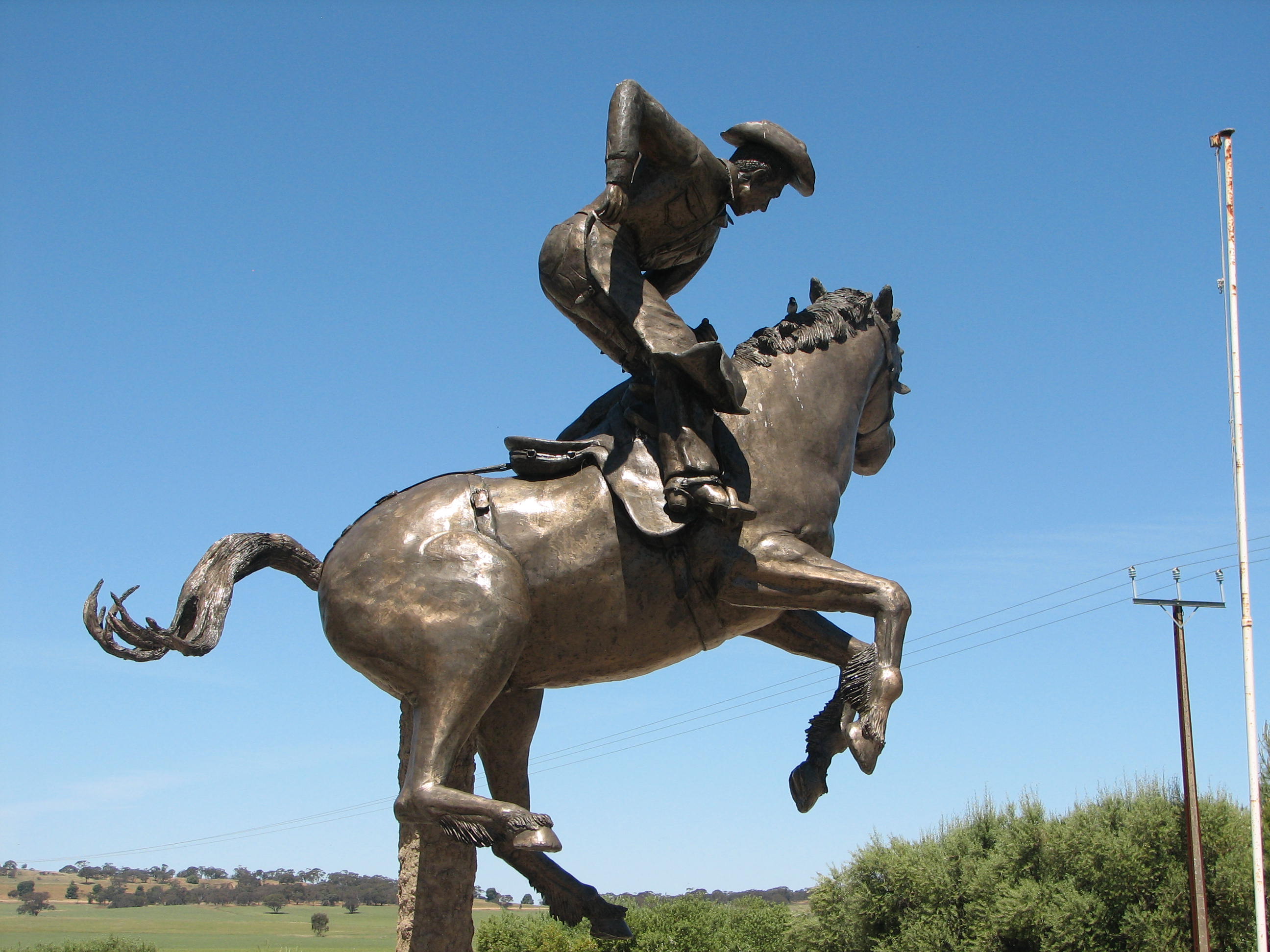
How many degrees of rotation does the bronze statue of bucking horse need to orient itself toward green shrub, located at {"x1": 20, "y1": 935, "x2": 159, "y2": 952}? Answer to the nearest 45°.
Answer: approximately 90° to its left

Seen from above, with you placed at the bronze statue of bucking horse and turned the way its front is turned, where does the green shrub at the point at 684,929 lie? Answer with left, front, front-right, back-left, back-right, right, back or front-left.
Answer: left

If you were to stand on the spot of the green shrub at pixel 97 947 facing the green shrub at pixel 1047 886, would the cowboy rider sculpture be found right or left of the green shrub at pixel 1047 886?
right

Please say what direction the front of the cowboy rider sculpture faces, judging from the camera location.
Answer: facing to the right of the viewer

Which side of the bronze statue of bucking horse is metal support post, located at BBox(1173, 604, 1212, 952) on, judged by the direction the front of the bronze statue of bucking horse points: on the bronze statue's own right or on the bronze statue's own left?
on the bronze statue's own left

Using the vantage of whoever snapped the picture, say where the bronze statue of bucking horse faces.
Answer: facing to the right of the viewer

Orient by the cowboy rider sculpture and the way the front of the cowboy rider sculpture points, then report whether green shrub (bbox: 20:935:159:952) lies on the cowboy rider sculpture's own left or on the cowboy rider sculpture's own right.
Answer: on the cowboy rider sculpture's own left
